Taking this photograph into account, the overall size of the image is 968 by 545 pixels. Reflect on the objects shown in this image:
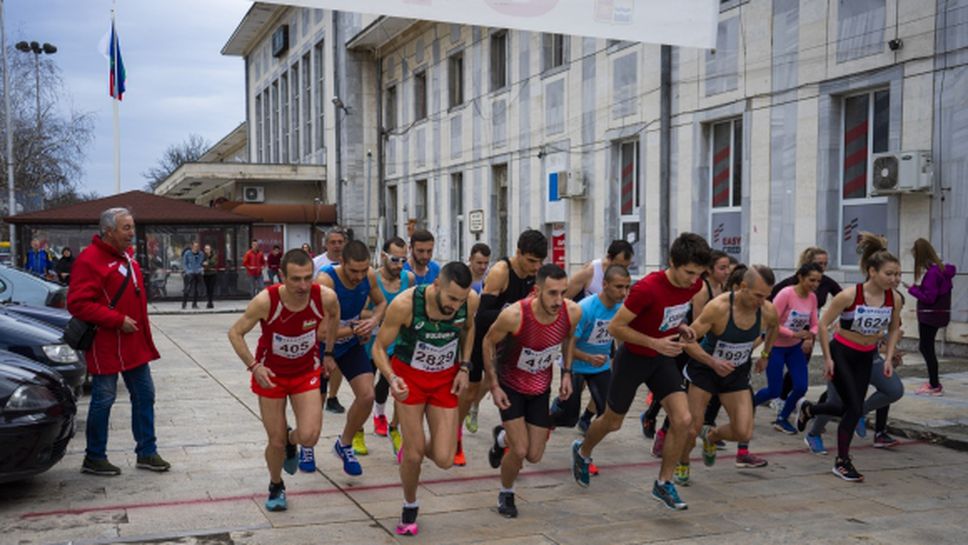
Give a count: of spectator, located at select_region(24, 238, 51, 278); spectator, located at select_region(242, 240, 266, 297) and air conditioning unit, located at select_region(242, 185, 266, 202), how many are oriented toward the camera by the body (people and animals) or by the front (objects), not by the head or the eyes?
3

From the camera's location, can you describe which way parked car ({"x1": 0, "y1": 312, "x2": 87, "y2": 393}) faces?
facing the viewer and to the right of the viewer

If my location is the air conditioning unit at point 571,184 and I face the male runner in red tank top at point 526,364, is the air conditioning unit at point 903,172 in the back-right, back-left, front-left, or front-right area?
front-left

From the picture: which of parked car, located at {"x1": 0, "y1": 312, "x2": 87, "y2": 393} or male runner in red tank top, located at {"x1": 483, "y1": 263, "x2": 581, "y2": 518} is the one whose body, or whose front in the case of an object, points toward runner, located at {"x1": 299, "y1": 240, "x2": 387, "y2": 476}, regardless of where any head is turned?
the parked car

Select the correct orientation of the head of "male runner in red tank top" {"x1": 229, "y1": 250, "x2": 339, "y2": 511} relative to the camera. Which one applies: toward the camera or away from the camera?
toward the camera

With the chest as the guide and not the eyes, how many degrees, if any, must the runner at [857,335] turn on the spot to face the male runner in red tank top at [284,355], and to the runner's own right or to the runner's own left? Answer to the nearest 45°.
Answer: approximately 90° to the runner's own right

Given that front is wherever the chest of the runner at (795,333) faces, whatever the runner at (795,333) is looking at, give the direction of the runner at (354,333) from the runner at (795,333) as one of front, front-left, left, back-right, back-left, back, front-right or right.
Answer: right

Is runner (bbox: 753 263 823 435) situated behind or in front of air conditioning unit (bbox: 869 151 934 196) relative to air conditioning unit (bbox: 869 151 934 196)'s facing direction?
in front

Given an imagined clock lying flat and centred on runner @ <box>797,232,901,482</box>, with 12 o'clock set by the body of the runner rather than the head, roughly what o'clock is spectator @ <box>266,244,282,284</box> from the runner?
The spectator is roughly at 6 o'clock from the runner.

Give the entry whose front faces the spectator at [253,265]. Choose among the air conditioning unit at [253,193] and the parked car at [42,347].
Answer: the air conditioning unit

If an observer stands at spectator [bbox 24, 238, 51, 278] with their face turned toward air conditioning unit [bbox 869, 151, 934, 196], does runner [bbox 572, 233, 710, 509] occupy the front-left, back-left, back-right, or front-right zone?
front-right

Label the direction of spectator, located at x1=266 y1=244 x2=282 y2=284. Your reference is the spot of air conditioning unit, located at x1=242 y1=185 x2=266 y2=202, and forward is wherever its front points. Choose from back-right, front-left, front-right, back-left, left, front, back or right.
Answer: front

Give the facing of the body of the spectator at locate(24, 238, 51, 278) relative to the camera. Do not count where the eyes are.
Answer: toward the camera

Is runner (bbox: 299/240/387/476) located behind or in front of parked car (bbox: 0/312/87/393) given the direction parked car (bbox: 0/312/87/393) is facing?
in front
